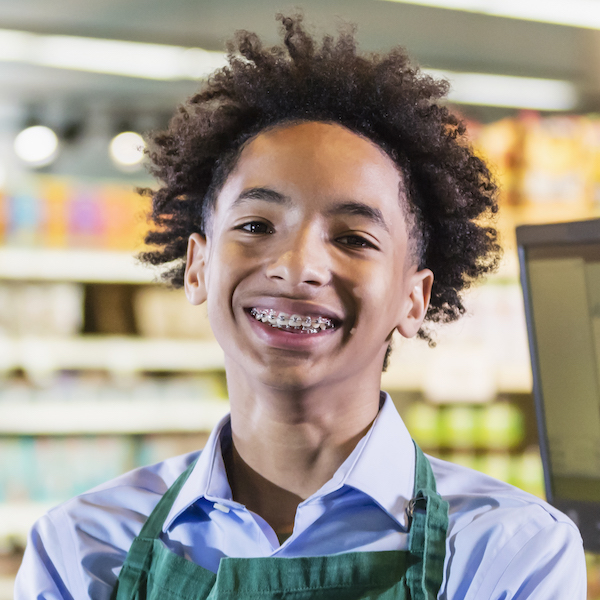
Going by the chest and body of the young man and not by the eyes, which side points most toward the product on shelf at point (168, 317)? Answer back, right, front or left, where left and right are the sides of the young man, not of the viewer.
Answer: back

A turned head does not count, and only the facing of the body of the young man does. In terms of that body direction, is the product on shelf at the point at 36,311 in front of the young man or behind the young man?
behind

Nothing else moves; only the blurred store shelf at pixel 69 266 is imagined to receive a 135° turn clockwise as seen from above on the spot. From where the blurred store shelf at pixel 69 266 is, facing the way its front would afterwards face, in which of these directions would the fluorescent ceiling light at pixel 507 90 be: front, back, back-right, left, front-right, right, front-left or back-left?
back-right

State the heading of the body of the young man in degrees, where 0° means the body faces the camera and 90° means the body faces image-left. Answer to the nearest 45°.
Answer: approximately 0°

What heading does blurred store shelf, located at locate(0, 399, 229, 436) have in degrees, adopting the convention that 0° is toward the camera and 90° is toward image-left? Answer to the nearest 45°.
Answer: approximately 0°
